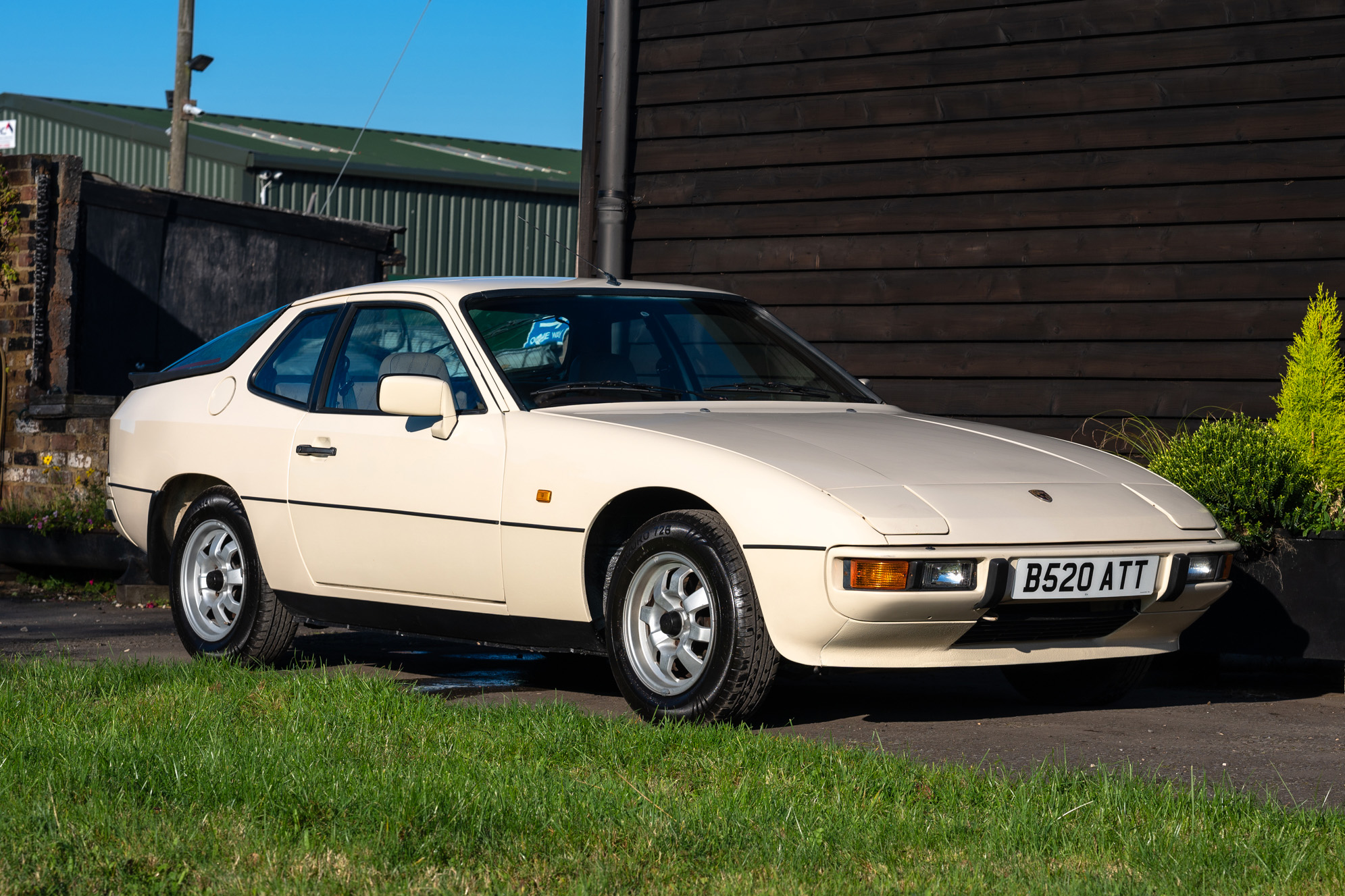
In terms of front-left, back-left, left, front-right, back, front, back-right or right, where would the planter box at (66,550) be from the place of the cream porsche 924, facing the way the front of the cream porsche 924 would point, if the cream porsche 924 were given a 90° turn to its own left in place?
left

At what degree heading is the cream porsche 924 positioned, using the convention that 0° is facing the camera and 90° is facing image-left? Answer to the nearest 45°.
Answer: approximately 315°

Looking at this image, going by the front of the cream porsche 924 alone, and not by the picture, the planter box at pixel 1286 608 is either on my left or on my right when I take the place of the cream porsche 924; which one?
on my left

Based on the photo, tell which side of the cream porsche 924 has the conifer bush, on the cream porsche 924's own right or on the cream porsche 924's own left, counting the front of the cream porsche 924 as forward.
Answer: on the cream porsche 924's own left

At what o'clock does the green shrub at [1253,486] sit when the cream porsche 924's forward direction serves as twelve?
The green shrub is roughly at 10 o'clock from the cream porsche 924.

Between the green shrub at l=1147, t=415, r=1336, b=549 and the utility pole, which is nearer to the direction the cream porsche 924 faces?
the green shrub

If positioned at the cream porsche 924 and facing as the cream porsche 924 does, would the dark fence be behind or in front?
behind
